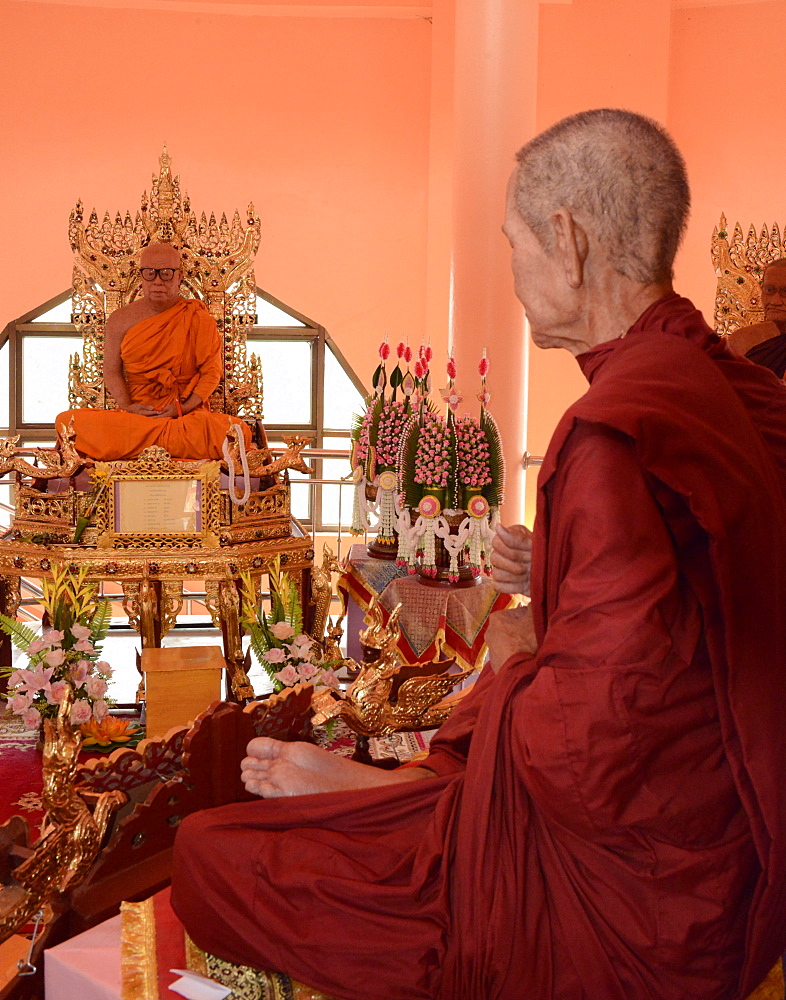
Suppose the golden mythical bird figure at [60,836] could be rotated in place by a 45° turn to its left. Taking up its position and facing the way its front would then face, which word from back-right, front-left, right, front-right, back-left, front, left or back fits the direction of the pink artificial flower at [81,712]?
front-left

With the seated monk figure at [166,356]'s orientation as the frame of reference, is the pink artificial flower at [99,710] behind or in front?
in front

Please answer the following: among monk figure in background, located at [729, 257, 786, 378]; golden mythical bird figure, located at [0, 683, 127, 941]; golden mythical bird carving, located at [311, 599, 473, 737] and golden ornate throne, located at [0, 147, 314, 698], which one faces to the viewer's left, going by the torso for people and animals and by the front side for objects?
golden mythical bird carving, located at [311, 599, 473, 737]

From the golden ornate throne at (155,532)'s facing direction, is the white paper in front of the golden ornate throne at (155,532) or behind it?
in front

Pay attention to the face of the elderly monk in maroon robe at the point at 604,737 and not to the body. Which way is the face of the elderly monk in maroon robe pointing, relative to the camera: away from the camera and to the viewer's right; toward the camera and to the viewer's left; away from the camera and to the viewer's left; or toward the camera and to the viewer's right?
away from the camera and to the viewer's left

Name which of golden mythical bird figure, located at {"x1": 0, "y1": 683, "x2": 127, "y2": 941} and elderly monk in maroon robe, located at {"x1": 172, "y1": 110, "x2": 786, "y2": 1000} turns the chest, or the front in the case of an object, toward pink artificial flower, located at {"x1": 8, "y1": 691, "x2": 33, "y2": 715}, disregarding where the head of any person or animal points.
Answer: the elderly monk in maroon robe

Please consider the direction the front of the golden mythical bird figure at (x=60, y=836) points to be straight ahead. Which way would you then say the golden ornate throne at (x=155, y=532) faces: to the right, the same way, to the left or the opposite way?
to the right

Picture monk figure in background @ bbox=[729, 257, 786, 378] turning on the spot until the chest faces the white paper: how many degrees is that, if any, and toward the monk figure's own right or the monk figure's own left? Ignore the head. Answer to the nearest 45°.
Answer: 0° — they already face it

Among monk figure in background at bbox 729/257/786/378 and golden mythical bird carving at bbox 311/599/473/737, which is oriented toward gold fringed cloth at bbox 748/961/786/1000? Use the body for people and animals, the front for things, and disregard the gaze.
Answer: the monk figure in background

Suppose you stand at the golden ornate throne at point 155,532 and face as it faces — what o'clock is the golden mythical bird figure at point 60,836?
The golden mythical bird figure is roughly at 12 o'clock from the golden ornate throne.

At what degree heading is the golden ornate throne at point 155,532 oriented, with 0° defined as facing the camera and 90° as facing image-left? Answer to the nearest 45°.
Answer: approximately 0°
